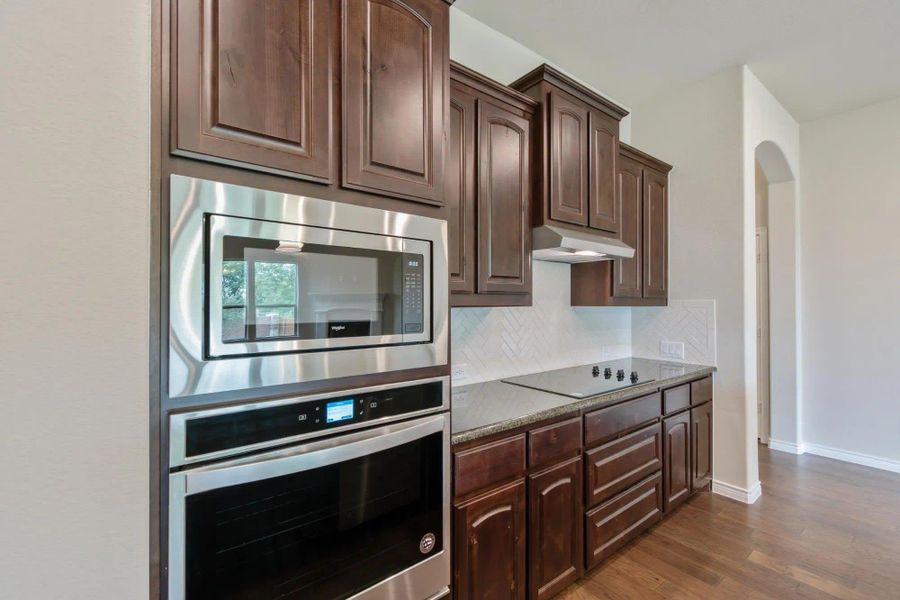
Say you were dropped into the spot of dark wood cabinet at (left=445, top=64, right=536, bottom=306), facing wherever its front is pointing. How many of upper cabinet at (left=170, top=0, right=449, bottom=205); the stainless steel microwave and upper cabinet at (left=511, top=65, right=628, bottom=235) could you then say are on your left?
1

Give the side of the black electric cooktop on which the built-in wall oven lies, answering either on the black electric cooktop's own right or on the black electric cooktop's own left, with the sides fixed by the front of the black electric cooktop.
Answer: on the black electric cooktop's own right

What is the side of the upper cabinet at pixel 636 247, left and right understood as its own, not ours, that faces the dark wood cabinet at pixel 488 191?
right

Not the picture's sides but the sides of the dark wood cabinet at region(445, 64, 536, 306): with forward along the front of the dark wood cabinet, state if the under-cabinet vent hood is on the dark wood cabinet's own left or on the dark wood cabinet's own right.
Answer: on the dark wood cabinet's own left
